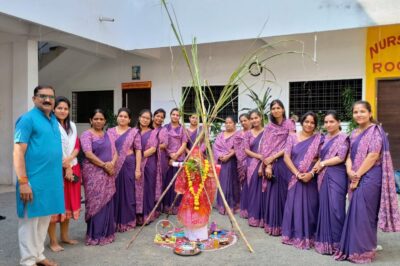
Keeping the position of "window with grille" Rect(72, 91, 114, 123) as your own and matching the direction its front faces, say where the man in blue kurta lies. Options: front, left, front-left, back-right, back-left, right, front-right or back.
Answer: front

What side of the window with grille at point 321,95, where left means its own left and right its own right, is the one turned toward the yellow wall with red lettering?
left

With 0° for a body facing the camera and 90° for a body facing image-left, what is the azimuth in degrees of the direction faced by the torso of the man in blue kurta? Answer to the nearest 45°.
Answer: approximately 315°

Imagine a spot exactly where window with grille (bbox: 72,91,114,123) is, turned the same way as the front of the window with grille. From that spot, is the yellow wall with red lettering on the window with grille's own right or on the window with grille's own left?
on the window with grille's own left

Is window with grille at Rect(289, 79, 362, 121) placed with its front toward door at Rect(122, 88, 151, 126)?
no

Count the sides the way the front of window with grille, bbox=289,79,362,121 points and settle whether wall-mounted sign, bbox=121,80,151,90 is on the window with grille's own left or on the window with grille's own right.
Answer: on the window with grille's own right

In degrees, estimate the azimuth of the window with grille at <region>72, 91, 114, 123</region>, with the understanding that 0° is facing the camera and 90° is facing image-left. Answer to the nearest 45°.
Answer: approximately 0°

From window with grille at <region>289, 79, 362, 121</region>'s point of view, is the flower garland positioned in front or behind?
in front

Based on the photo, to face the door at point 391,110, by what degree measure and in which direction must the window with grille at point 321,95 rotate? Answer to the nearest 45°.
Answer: approximately 90° to its left

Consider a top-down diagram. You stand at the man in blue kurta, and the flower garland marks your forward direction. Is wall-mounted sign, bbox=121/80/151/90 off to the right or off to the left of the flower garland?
left

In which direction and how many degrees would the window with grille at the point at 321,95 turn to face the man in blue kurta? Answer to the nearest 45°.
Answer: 0° — it already faces them

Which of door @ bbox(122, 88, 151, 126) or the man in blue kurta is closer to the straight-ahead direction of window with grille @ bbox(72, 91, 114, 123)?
the man in blue kurta

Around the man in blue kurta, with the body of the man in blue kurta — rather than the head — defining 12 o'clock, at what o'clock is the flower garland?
The flower garland is roughly at 10 o'clock from the man in blue kurta.

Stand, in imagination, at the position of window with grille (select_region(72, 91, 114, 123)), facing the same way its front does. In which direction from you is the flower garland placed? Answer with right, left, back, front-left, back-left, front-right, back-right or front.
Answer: front

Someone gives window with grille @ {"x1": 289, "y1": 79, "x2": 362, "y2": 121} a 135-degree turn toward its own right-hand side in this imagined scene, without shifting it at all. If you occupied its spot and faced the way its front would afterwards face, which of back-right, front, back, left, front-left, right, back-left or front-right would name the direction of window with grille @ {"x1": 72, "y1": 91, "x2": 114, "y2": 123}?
front-left

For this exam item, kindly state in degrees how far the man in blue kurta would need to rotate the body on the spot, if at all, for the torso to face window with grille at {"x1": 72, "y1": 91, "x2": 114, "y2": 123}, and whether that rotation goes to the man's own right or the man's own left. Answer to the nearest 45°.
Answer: approximately 135° to the man's own left

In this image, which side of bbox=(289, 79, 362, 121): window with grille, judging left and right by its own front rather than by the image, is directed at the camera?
front
